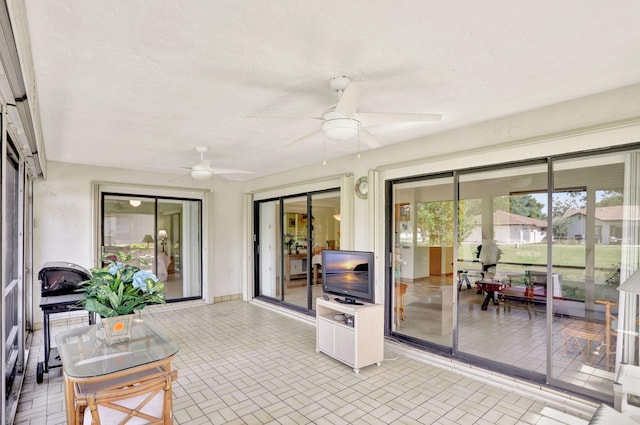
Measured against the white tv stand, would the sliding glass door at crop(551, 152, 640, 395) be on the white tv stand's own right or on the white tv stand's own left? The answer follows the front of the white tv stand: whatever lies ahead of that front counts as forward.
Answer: on the white tv stand's own left

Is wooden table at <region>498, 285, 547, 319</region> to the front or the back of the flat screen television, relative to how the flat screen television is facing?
to the back

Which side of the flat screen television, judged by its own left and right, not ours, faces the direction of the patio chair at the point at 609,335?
left

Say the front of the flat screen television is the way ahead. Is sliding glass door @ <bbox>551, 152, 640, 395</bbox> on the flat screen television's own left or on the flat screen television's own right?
on the flat screen television's own left

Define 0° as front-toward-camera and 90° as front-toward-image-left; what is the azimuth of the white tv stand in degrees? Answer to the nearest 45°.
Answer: approximately 45°
